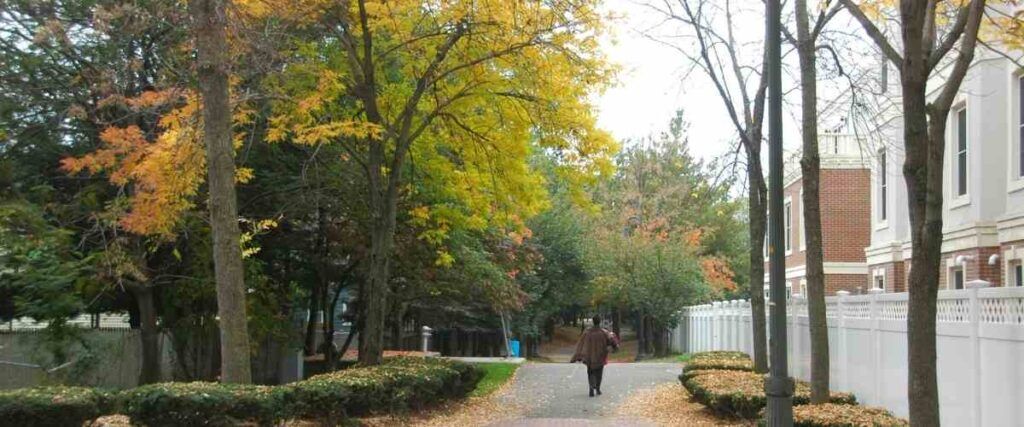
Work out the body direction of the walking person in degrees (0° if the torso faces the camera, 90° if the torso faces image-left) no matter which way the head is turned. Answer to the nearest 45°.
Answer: approximately 180°

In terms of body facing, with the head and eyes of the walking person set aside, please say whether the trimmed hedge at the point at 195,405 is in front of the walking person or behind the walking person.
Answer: behind

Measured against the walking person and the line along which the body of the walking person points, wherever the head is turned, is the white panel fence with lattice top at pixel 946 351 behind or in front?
behind

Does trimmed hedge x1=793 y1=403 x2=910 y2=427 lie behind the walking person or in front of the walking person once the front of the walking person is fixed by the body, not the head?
behind

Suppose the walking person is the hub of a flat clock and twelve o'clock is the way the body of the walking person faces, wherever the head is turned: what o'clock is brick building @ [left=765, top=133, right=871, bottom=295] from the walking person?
The brick building is roughly at 1 o'clock from the walking person.

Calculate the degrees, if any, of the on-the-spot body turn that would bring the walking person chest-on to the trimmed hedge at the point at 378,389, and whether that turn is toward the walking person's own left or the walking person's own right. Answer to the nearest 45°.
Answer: approximately 135° to the walking person's own left

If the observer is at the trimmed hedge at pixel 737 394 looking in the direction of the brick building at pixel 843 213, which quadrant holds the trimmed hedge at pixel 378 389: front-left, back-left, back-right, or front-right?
back-left

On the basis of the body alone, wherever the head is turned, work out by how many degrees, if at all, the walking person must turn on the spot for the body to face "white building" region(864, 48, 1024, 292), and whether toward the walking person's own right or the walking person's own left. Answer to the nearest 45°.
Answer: approximately 90° to the walking person's own right

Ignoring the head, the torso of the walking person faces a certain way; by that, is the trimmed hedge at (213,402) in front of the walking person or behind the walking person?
behind

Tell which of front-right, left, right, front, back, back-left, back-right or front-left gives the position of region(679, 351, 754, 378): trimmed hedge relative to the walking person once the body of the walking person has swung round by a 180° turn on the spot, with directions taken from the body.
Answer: left
